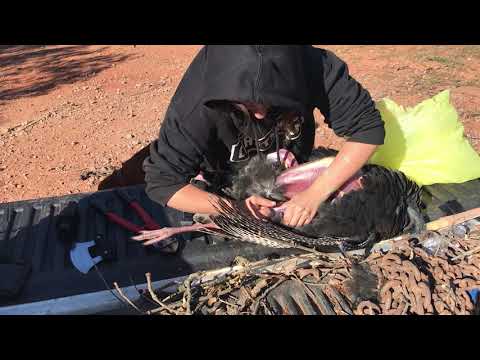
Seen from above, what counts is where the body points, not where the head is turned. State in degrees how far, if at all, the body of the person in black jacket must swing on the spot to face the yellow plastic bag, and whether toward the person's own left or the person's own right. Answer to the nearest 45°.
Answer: approximately 135° to the person's own left

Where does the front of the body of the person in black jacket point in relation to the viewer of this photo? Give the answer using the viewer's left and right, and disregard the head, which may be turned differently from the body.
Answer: facing the viewer

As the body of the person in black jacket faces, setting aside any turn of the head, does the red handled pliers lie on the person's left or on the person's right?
on the person's right
